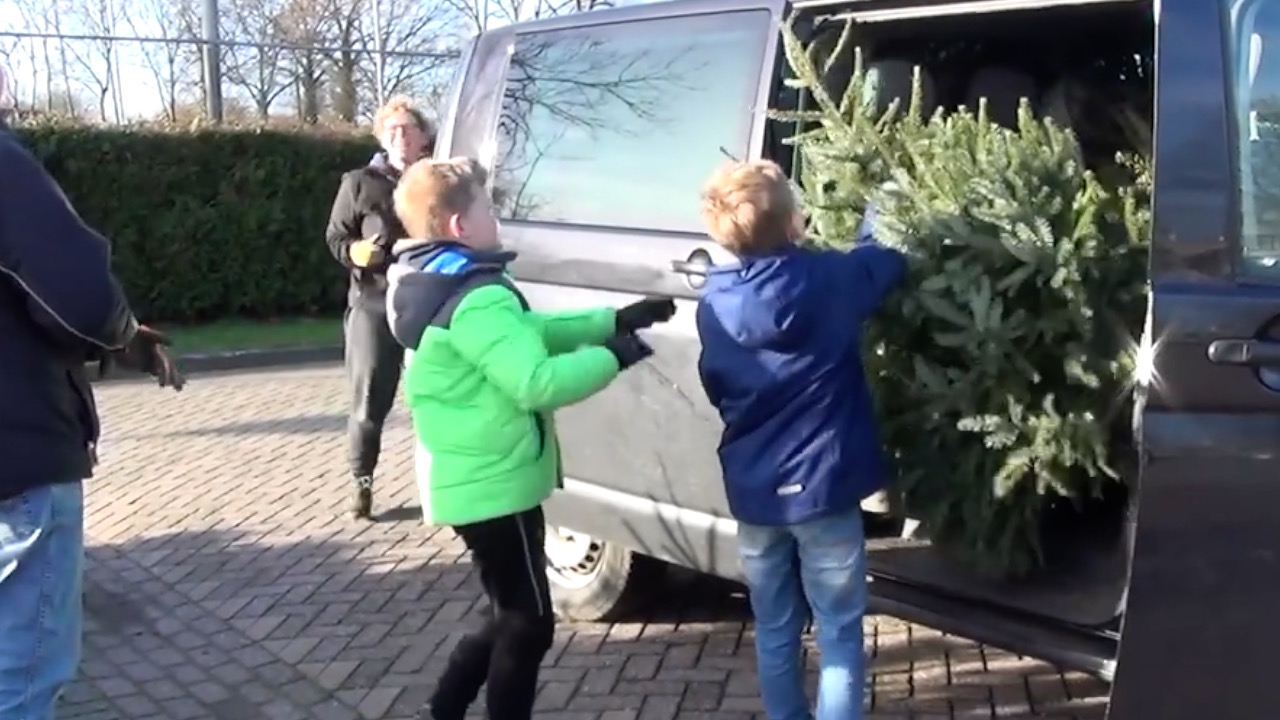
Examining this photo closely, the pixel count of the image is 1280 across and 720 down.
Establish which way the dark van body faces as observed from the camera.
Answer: facing the viewer and to the right of the viewer

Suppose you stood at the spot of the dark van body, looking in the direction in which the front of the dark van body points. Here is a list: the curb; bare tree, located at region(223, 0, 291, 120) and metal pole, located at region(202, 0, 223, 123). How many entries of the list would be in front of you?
0

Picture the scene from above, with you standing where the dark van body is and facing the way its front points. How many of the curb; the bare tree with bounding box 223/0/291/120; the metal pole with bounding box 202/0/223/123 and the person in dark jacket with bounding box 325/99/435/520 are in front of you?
0

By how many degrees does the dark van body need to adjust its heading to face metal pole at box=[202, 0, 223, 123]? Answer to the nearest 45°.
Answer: approximately 180°

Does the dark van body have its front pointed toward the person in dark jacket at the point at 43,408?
no

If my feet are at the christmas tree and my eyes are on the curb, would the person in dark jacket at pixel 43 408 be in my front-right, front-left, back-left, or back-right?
front-left

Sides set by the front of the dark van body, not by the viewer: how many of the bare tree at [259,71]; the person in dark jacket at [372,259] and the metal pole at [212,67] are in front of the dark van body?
0

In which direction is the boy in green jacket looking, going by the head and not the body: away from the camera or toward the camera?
away from the camera

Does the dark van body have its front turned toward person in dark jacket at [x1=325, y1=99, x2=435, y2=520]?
no

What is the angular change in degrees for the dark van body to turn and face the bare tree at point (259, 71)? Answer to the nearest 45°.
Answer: approximately 180°

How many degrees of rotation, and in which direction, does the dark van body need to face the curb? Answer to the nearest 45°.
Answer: approximately 180°
